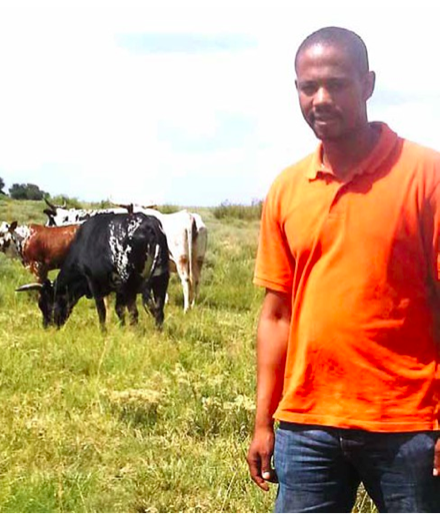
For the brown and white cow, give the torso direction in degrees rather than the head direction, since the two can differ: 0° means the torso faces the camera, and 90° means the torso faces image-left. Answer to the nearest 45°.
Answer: approximately 90°

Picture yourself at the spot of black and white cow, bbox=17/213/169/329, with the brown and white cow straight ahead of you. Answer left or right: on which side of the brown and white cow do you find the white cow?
right

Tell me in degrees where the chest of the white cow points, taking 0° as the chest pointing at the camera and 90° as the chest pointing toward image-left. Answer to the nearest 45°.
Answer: approximately 135°

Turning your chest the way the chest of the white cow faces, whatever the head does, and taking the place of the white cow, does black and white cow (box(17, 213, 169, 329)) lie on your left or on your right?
on your left

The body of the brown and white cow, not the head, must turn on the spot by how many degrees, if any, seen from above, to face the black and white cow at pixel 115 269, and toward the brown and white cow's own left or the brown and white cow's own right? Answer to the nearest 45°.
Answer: approximately 90° to the brown and white cow's own left

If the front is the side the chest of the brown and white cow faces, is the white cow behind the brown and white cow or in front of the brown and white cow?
behind

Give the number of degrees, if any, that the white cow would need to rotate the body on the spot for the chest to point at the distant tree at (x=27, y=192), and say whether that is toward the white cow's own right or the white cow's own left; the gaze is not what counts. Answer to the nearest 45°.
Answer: approximately 45° to the white cow's own right

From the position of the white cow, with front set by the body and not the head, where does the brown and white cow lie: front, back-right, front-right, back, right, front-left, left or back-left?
front-left

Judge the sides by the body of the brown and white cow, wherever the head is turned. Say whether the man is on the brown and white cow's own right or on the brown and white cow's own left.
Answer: on the brown and white cow's own left

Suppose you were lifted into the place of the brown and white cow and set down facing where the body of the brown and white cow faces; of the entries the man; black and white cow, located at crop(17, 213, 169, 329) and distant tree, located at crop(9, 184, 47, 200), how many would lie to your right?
1

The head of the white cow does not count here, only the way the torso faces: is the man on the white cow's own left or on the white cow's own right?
on the white cow's own left

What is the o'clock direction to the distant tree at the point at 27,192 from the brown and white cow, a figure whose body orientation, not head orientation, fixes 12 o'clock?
The distant tree is roughly at 3 o'clock from the brown and white cow.
